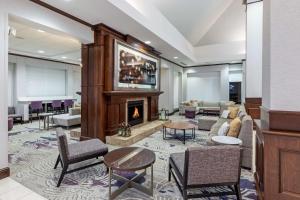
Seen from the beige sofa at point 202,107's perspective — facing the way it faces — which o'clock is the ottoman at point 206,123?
The ottoman is roughly at 12 o'clock from the beige sofa.

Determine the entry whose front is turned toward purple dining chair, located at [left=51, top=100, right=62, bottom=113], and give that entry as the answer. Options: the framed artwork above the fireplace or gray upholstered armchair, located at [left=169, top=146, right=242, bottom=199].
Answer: the gray upholstered armchair

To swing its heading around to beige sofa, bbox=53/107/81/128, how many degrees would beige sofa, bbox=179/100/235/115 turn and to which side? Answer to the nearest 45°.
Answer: approximately 45° to its right

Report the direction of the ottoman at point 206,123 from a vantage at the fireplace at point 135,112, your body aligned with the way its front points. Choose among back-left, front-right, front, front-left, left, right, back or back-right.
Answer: front-left

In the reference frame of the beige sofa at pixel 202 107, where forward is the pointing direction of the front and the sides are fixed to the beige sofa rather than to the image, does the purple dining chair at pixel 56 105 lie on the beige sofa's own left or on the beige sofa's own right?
on the beige sofa's own right

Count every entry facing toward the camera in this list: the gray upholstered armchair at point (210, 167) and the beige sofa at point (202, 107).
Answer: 1

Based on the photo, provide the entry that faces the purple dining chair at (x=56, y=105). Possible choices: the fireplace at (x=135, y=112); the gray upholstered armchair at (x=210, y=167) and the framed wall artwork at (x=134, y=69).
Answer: the gray upholstered armchair

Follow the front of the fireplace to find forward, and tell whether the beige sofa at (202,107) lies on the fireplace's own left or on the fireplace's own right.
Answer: on the fireplace's own left

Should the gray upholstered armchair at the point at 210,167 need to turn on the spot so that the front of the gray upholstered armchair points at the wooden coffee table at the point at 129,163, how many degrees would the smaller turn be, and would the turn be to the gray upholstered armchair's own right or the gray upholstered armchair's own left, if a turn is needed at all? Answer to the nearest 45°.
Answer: approximately 45° to the gray upholstered armchair's own left

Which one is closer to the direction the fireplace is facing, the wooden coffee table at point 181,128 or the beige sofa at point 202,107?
the wooden coffee table
